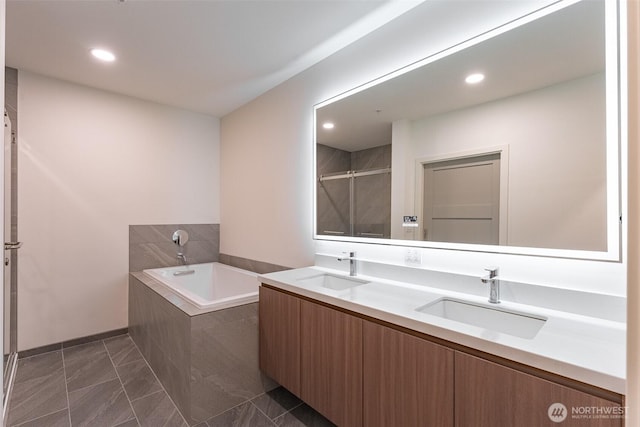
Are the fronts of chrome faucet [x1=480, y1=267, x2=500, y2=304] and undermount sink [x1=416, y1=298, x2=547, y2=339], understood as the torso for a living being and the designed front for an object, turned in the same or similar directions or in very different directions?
same or similar directions

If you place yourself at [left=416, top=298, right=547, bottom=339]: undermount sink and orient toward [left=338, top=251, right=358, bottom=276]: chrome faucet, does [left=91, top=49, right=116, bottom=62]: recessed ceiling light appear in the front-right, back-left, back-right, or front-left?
front-left

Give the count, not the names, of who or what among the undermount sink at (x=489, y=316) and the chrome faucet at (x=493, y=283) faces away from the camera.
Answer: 0

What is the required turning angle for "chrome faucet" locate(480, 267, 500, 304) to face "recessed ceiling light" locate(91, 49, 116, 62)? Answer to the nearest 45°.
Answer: approximately 45° to its right

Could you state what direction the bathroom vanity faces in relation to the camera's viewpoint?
facing the viewer and to the left of the viewer
